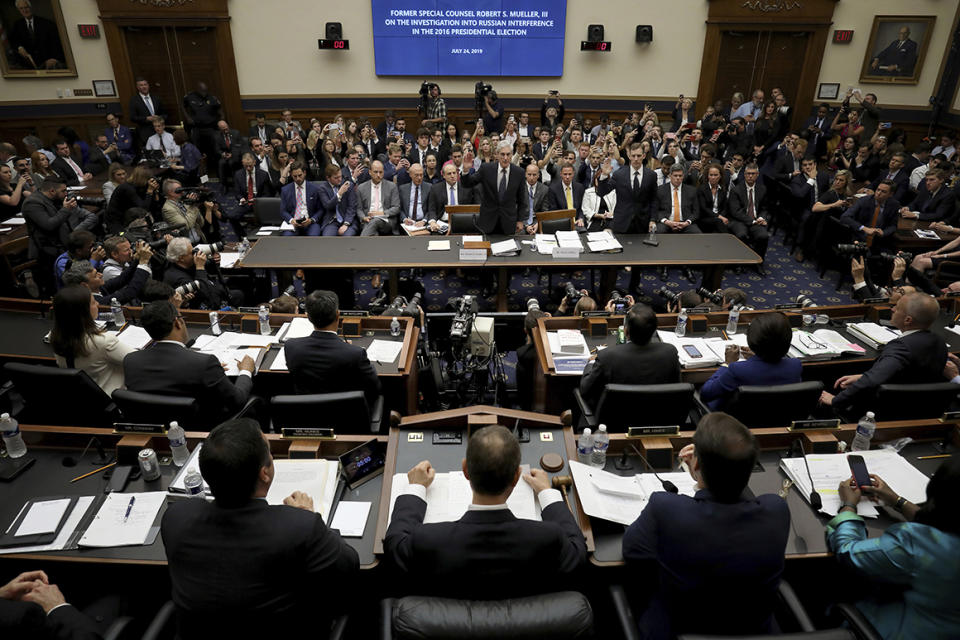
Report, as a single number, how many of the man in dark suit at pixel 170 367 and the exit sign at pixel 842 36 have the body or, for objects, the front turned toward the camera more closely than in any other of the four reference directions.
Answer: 1

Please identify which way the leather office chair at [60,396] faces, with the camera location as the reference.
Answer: facing away from the viewer and to the right of the viewer

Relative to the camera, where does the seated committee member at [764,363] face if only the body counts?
away from the camera

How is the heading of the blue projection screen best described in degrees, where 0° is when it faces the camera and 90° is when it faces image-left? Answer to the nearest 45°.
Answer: approximately 0°

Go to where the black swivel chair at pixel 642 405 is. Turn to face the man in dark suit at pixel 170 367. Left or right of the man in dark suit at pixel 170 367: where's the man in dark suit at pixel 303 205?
right

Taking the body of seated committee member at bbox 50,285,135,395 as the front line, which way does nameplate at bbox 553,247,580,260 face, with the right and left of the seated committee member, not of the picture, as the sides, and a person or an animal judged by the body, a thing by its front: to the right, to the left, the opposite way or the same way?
the opposite way

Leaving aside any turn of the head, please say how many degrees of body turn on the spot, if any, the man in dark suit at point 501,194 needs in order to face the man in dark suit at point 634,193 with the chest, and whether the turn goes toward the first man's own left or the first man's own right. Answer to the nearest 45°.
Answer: approximately 90° to the first man's own left

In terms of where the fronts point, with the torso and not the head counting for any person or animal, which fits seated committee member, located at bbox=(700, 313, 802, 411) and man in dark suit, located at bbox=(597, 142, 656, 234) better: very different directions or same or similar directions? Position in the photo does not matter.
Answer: very different directions

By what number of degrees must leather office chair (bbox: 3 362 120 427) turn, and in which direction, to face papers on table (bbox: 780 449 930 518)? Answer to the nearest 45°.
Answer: approximately 90° to its right
